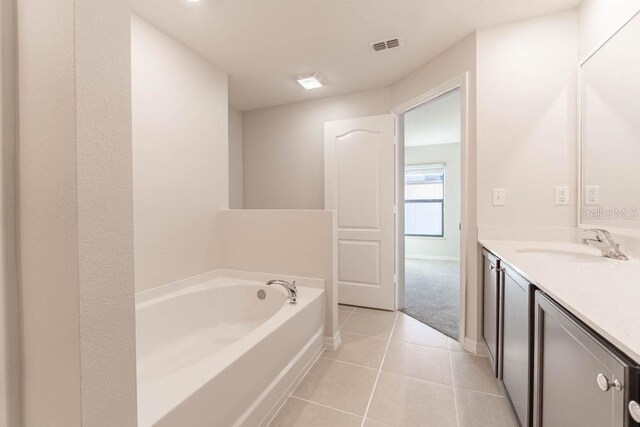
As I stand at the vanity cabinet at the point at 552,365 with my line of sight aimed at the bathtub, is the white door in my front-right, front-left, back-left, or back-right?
front-right

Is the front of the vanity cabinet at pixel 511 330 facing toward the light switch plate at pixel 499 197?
no

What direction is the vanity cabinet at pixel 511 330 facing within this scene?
to the viewer's left

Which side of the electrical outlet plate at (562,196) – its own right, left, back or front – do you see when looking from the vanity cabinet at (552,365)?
front

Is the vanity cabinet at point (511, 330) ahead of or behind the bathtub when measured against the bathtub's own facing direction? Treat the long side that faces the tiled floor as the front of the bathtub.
ahead

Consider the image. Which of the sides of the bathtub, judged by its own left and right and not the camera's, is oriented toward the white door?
left

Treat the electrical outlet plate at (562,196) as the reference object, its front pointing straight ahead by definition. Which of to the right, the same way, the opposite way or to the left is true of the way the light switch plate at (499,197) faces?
the same way

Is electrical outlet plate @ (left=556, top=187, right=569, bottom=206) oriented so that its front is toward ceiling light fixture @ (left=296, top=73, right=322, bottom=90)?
no

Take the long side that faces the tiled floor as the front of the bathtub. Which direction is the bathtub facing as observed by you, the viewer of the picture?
facing the viewer and to the right of the viewer

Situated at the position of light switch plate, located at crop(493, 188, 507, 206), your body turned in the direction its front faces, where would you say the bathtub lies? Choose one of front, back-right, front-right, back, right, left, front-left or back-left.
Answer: front-right
